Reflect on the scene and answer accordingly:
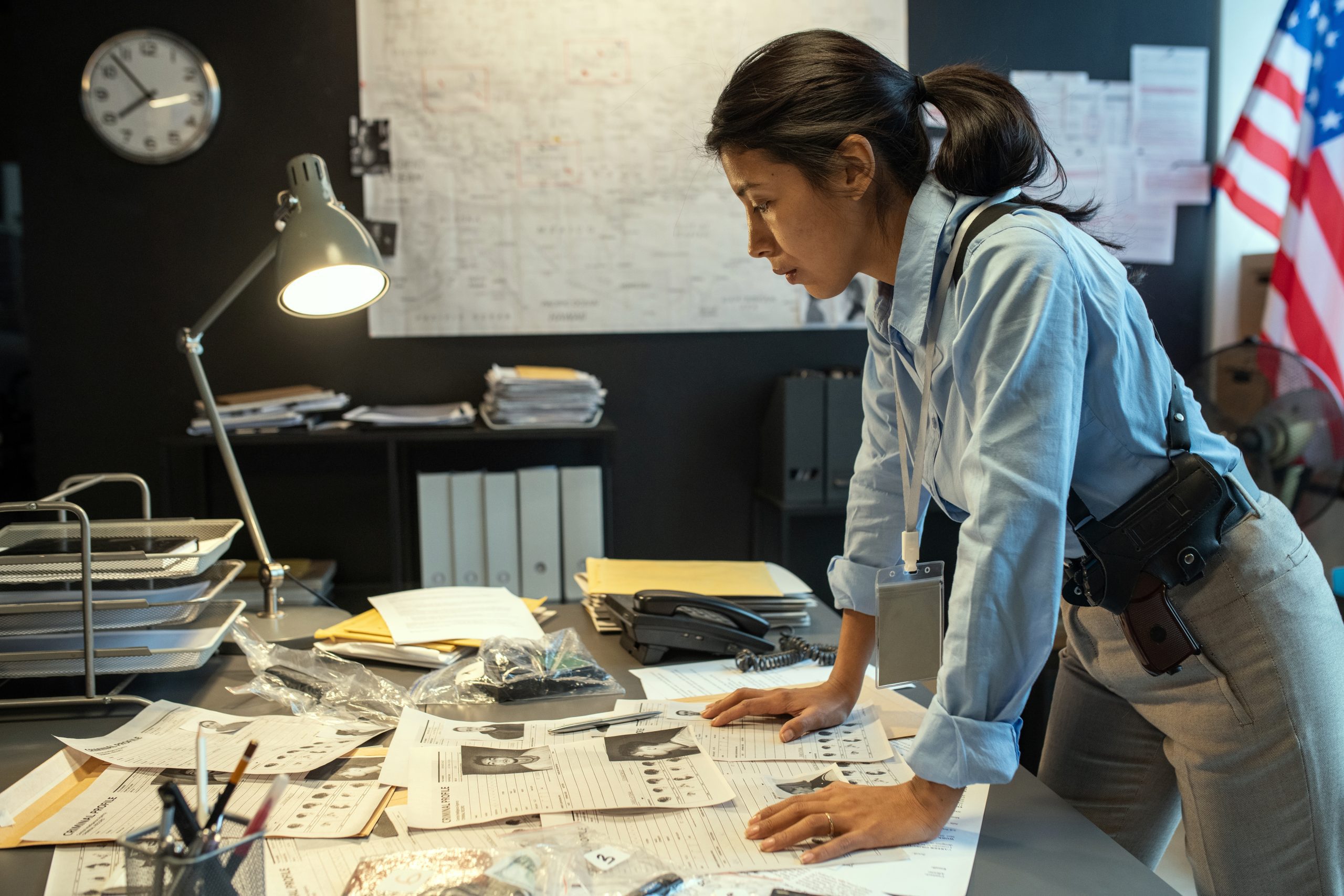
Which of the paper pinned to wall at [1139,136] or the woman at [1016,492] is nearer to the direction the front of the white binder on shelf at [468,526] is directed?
the woman

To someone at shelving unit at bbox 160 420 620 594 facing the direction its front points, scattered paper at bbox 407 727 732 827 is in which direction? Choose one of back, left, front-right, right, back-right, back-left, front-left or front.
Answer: front

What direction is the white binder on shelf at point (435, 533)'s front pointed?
toward the camera

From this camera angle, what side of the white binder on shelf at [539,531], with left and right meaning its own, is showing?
front

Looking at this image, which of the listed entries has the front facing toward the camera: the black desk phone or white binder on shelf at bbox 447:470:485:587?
the white binder on shelf

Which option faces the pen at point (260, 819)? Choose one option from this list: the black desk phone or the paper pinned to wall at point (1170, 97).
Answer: the paper pinned to wall

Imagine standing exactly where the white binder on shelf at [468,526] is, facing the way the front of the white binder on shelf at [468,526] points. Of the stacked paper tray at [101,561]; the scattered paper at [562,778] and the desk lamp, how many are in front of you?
3

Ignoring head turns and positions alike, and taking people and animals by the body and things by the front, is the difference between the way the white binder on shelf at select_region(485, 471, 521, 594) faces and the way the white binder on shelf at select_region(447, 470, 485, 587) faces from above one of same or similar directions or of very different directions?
same or similar directions

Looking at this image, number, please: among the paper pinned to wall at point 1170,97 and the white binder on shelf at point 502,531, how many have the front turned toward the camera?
2

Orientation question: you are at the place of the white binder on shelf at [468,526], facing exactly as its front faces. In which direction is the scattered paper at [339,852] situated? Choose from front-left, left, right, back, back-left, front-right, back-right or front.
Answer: front

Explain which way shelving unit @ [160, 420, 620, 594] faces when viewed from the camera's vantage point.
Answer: facing the viewer

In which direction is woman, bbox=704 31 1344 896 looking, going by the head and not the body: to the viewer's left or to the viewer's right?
to the viewer's left

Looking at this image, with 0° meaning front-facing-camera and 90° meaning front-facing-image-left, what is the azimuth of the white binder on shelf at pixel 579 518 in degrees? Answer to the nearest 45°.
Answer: approximately 0°

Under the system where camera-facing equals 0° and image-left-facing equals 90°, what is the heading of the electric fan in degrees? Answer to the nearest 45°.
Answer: approximately 45°

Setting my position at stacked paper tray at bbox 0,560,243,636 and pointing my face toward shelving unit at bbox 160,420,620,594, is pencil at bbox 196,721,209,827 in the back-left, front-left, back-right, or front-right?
back-right
